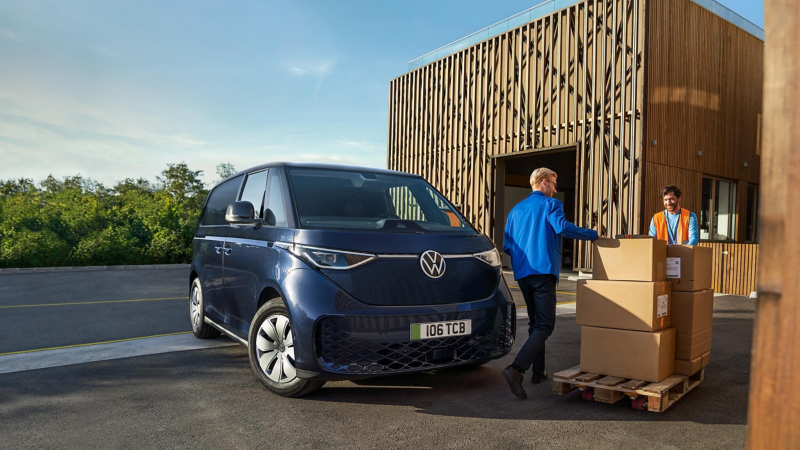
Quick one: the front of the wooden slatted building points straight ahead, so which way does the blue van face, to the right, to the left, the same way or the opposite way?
to the left

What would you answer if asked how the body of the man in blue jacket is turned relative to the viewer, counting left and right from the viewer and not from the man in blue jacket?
facing away from the viewer and to the right of the viewer

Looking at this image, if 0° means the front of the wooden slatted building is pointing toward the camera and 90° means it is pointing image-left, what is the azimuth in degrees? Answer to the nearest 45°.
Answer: approximately 45°

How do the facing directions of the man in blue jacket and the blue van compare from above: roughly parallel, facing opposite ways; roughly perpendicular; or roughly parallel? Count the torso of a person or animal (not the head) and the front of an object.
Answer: roughly perpendicular

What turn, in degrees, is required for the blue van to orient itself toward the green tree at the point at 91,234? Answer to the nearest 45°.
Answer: approximately 180°

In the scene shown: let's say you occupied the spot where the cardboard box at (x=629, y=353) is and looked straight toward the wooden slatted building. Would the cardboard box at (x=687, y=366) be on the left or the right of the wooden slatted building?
right

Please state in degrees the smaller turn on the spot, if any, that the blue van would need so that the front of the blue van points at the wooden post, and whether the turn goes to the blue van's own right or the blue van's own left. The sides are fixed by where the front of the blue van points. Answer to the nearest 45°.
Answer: approximately 45° to the blue van's own right
